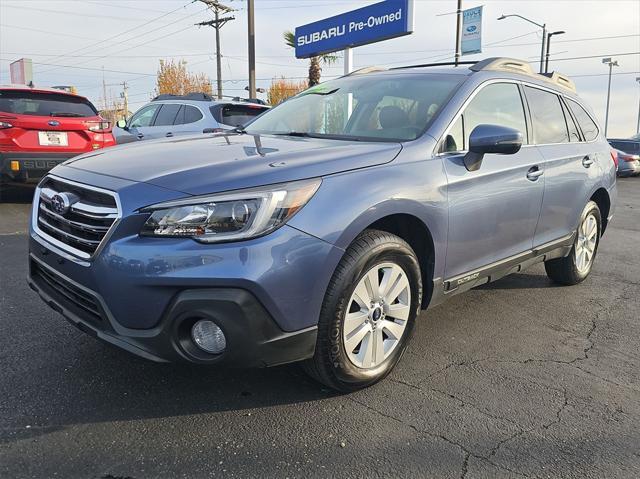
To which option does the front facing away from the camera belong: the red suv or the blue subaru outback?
the red suv

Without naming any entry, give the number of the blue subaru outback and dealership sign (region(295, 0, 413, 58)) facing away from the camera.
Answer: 0

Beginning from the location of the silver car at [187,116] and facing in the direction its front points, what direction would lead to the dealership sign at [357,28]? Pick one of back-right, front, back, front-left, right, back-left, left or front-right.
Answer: right

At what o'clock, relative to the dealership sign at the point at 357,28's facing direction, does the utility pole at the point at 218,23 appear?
The utility pole is roughly at 4 o'clock from the dealership sign.

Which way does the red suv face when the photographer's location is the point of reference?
facing away from the viewer

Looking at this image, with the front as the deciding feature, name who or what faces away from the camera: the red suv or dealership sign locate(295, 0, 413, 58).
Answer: the red suv

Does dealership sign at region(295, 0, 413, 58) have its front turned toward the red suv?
yes

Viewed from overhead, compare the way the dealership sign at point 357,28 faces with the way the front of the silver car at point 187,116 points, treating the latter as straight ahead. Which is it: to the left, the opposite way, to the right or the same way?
to the left

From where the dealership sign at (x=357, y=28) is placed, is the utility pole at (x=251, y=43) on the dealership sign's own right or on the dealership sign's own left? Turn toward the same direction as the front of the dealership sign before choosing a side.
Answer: on the dealership sign's own right

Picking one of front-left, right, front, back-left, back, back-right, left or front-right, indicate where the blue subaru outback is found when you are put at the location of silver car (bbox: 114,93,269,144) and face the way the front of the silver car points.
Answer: back-left

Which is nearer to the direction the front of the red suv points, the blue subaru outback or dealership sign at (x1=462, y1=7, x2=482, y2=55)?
the dealership sign

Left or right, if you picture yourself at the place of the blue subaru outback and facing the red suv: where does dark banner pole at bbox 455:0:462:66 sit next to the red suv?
right

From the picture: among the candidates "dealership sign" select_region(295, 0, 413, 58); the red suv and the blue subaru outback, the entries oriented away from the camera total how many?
1

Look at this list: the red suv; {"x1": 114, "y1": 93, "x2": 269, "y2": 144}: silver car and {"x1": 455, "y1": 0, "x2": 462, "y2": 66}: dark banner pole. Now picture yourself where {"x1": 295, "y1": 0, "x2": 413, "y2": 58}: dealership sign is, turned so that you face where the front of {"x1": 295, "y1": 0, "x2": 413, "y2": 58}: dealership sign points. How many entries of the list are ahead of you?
2

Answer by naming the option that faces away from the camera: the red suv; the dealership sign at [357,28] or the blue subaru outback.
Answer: the red suv
